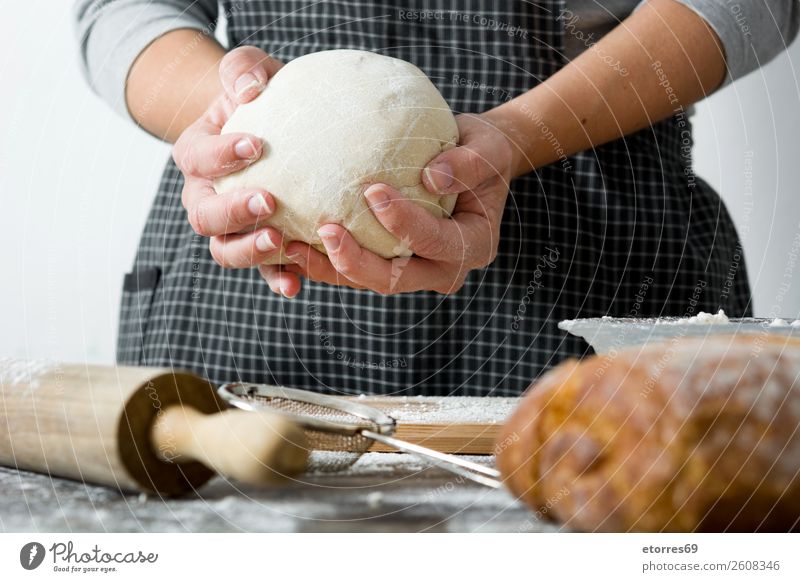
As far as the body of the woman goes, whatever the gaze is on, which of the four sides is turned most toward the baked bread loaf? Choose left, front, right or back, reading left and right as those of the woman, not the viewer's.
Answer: front

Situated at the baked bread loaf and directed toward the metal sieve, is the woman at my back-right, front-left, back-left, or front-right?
front-right

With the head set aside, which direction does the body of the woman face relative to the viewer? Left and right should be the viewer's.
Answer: facing the viewer

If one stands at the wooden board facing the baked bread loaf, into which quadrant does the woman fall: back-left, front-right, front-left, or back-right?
back-left
